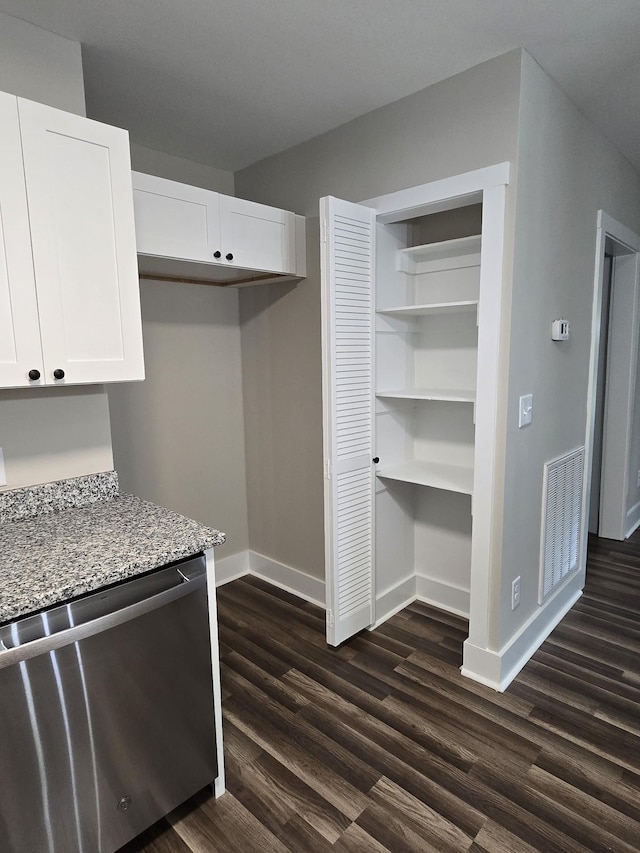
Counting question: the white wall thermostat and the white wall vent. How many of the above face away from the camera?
0

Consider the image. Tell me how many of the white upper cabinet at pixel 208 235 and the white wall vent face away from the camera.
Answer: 0

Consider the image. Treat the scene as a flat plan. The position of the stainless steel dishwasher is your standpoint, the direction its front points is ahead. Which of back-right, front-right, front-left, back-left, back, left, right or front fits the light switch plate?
front-left

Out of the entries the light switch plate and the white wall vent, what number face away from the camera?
0
